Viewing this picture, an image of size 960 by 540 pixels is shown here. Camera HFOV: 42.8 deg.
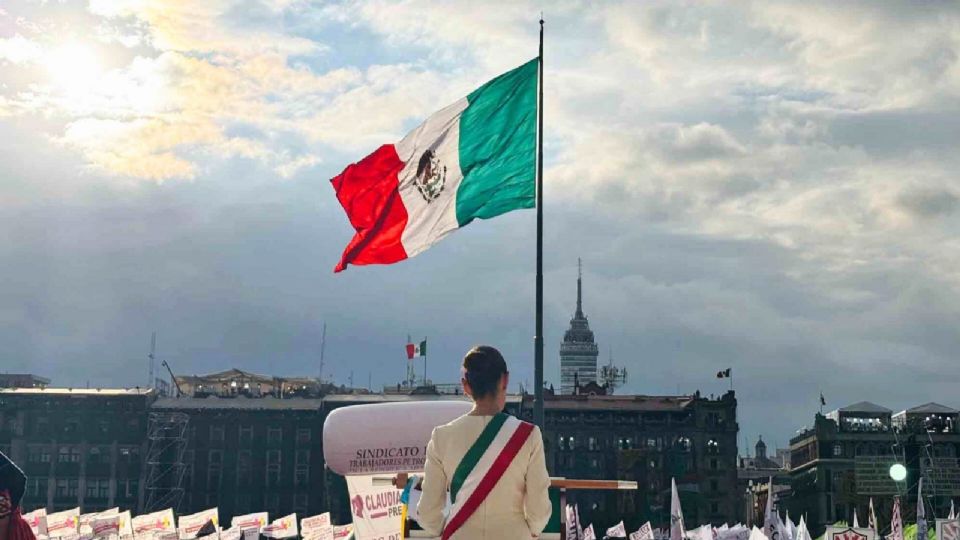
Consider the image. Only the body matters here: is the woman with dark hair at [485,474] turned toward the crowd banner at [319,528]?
yes

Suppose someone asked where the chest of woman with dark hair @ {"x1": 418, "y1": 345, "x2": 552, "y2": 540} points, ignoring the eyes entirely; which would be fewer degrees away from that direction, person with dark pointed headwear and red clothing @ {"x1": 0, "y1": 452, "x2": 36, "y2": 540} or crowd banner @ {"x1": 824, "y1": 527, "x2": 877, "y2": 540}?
the crowd banner

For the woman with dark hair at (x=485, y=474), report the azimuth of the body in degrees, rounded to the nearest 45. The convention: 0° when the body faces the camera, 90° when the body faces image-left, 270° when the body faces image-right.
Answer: approximately 180°

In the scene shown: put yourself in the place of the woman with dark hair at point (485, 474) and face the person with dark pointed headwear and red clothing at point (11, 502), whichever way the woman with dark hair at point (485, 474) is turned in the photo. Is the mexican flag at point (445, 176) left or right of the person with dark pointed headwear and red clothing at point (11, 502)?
right

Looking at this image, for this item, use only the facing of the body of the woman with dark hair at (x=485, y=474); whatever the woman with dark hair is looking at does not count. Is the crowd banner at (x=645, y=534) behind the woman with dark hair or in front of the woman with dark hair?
in front

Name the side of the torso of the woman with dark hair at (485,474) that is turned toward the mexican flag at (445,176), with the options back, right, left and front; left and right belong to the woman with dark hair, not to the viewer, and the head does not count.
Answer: front

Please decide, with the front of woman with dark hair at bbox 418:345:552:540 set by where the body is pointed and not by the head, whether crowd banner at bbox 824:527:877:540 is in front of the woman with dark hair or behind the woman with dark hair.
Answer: in front

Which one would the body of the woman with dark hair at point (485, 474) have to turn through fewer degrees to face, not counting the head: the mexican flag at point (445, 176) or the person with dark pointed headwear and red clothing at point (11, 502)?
the mexican flag

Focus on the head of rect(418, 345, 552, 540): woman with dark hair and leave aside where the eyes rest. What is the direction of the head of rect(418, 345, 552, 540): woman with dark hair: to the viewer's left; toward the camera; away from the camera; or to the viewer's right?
away from the camera
